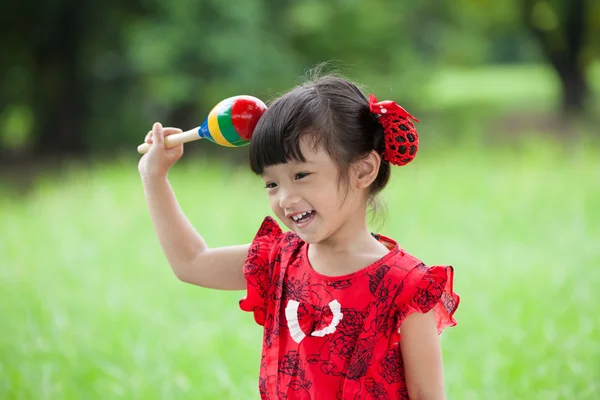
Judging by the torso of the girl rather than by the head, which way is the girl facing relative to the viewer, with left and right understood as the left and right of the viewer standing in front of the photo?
facing the viewer and to the left of the viewer

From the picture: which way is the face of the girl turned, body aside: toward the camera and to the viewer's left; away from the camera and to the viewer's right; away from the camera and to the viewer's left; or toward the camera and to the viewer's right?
toward the camera and to the viewer's left

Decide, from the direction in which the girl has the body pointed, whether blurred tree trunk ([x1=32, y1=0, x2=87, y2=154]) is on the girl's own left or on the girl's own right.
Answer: on the girl's own right

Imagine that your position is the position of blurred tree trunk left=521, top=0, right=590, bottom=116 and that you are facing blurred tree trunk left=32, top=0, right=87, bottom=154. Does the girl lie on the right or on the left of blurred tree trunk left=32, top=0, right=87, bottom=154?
left

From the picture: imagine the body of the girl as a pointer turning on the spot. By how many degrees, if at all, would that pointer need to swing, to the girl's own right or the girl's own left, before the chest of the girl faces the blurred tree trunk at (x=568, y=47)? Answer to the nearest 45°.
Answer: approximately 180°
